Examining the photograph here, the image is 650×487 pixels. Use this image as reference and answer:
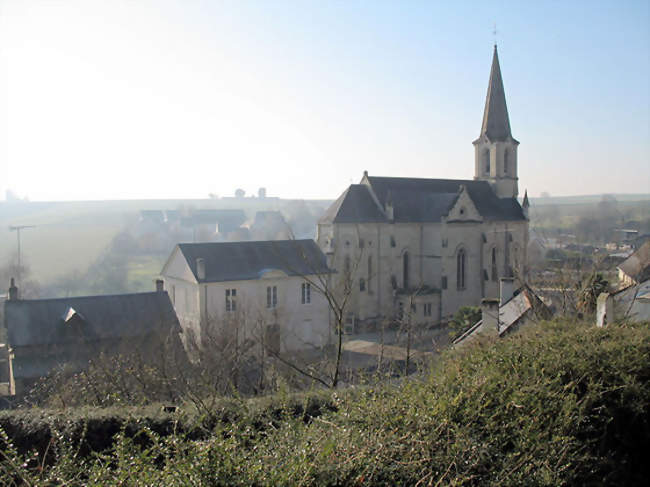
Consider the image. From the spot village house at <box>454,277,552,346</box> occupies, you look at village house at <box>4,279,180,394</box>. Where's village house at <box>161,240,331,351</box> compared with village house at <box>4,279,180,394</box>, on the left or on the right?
right

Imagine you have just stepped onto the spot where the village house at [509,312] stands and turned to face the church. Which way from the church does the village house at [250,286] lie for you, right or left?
left

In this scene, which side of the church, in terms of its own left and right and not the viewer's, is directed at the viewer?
right

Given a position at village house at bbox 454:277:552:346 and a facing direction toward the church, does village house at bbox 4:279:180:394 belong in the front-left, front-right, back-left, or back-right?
front-left

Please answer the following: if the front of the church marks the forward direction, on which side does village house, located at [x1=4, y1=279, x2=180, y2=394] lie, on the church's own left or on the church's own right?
on the church's own right

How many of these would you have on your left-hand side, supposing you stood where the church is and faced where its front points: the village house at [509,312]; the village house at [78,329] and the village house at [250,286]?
0

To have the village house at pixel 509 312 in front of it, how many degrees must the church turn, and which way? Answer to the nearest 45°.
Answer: approximately 90° to its right

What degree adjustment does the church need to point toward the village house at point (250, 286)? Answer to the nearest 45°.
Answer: approximately 135° to its right
